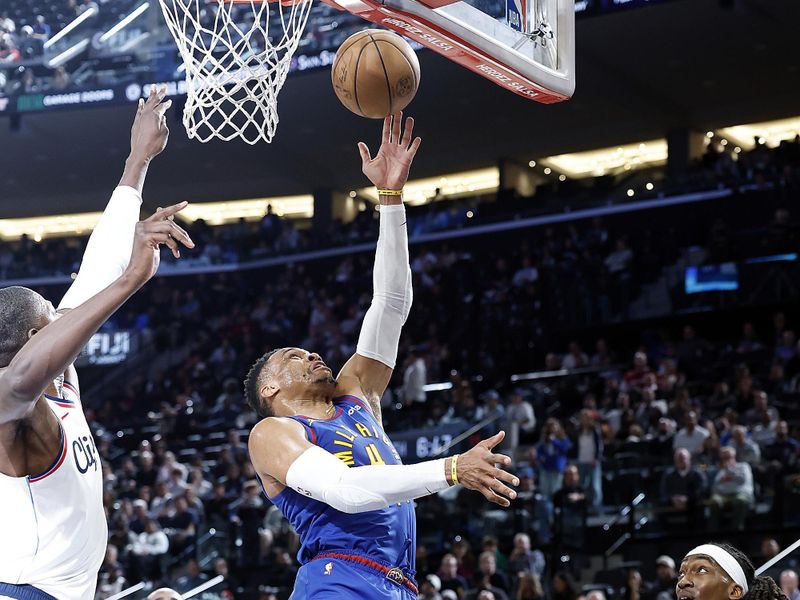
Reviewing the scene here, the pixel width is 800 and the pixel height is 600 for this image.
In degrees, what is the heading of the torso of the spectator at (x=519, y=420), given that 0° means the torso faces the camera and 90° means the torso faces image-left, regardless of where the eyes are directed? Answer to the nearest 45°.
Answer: approximately 45°

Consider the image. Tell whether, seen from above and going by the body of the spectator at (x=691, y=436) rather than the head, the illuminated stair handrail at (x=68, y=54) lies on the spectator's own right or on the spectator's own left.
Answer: on the spectator's own right

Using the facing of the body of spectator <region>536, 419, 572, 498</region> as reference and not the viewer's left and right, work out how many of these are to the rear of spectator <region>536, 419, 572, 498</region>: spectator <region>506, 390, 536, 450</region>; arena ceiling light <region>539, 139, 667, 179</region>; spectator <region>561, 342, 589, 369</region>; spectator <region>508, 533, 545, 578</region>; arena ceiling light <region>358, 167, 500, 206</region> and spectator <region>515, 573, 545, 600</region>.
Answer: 4

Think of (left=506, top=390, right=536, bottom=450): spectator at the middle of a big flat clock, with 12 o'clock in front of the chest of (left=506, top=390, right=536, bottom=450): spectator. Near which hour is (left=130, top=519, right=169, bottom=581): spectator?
(left=130, top=519, right=169, bottom=581): spectator is roughly at 1 o'clock from (left=506, top=390, right=536, bottom=450): spectator.

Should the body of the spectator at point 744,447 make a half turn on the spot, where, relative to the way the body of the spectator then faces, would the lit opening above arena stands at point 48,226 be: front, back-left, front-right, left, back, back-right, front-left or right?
left

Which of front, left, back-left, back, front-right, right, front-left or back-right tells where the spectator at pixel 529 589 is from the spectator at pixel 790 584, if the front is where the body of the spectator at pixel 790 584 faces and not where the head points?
right

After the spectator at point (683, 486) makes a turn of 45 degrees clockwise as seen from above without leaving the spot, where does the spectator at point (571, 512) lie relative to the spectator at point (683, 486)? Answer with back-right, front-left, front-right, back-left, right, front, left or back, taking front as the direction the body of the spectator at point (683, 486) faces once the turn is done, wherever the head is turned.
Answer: front-right

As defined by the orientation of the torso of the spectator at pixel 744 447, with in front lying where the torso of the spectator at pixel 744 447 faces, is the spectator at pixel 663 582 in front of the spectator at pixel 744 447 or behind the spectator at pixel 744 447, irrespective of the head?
in front

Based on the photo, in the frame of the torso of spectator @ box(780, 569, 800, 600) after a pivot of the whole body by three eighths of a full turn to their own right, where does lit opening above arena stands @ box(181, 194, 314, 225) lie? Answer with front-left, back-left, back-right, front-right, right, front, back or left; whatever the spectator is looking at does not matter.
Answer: front-left

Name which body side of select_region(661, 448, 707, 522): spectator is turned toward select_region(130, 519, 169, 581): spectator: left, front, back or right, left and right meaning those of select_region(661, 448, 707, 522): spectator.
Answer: right

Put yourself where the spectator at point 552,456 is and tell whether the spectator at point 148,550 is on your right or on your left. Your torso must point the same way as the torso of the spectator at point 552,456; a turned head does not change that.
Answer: on your right
